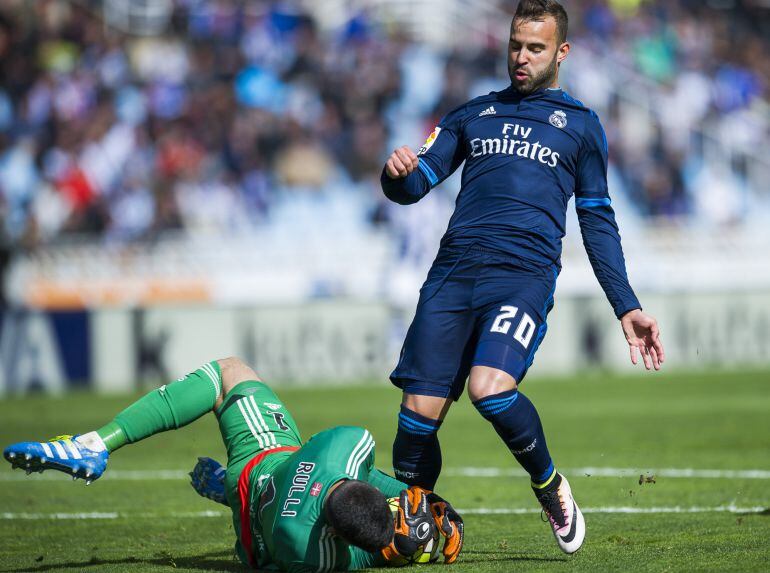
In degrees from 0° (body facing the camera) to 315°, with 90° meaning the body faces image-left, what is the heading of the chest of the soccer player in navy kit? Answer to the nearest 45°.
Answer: approximately 0°

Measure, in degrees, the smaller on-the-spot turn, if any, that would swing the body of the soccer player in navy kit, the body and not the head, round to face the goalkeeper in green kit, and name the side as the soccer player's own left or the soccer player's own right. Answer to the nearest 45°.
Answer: approximately 45° to the soccer player's own right
